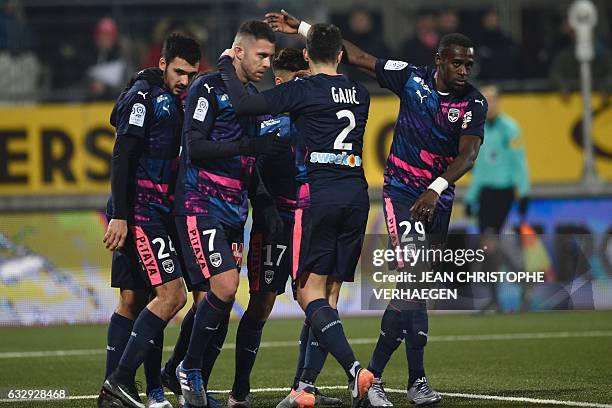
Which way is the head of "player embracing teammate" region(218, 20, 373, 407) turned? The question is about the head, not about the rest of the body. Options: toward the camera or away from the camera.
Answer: away from the camera

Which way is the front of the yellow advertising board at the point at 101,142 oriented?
toward the camera

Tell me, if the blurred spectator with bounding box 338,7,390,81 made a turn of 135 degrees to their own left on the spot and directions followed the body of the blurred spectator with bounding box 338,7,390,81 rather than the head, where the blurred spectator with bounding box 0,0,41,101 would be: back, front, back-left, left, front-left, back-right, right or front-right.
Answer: back-left

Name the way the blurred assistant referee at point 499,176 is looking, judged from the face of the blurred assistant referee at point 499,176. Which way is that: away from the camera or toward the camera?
toward the camera

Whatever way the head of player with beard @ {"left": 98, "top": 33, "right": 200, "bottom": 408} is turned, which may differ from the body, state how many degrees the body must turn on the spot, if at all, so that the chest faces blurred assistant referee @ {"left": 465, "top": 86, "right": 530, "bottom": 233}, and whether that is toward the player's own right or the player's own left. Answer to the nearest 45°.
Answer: approximately 90° to the player's own left

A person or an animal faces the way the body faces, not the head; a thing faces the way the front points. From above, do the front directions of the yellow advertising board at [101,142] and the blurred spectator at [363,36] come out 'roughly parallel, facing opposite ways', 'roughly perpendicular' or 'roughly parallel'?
roughly parallel

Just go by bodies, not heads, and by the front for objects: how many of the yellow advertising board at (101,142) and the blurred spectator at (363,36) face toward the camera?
2
